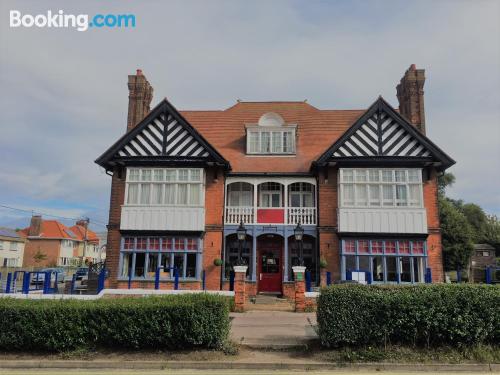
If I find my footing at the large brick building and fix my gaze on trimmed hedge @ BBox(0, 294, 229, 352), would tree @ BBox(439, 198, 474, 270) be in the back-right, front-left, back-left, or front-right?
back-left

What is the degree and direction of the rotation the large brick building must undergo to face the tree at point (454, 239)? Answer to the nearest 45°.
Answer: approximately 135° to its left

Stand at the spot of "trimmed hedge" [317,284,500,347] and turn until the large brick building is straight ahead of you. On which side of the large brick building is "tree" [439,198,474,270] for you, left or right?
right

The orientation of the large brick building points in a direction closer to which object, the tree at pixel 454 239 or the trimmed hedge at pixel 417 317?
the trimmed hedge

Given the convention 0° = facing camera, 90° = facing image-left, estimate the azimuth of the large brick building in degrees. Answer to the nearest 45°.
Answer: approximately 0°

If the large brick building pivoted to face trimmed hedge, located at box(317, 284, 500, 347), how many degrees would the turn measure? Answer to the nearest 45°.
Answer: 0° — it already faces it

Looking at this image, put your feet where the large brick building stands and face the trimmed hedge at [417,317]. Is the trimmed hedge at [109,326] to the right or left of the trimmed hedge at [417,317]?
right

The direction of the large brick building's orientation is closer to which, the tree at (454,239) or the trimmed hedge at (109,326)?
the trimmed hedge

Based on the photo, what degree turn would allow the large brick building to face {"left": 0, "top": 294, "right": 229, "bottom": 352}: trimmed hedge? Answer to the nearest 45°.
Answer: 0° — it already faces it
